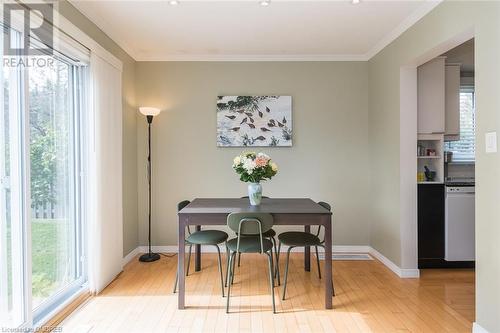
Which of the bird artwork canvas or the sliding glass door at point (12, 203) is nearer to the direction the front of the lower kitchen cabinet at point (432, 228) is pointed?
the sliding glass door

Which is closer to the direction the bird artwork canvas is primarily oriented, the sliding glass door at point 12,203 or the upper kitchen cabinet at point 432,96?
the sliding glass door

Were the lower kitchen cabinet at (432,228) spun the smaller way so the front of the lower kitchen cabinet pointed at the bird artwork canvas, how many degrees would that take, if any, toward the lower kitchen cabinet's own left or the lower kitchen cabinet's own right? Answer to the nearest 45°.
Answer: approximately 90° to the lower kitchen cabinet's own right

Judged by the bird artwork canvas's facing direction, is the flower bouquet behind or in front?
in front

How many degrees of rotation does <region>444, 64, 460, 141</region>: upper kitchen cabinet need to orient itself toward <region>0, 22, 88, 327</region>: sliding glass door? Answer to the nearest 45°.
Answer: approximately 45° to its right

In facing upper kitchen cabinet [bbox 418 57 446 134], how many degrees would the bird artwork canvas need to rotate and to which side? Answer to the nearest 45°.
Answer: approximately 90° to its left

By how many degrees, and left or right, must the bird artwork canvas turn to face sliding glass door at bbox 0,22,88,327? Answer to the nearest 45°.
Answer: approximately 45° to its right

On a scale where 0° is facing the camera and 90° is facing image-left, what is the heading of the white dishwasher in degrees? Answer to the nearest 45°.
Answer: approximately 0°

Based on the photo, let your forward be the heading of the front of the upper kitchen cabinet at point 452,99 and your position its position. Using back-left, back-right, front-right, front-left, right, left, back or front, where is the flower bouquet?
front-right
